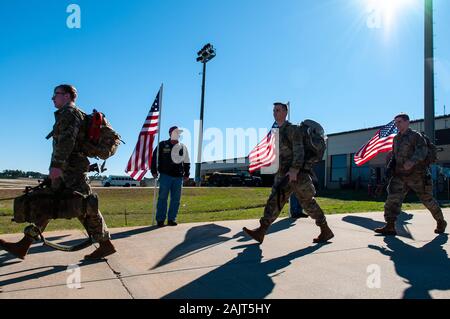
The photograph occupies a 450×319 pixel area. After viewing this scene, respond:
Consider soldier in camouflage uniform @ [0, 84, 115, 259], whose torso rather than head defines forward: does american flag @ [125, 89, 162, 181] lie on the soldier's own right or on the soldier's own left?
on the soldier's own right

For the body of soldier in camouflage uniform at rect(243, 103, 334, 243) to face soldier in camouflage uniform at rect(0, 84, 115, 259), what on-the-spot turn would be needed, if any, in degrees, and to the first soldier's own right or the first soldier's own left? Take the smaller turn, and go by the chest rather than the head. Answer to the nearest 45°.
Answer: approximately 45° to the first soldier's own left

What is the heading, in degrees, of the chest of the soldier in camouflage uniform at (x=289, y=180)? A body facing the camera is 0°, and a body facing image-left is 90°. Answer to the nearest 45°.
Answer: approximately 90°

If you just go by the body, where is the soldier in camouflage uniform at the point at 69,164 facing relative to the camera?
to the viewer's left

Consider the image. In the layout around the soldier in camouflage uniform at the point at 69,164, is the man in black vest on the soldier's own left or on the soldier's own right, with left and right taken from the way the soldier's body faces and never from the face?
on the soldier's own right

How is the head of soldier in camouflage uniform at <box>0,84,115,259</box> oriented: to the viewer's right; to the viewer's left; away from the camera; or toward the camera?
to the viewer's left

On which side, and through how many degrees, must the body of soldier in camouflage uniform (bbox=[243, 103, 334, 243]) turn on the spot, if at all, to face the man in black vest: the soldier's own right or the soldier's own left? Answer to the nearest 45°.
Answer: approximately 45° to the soldier's own right

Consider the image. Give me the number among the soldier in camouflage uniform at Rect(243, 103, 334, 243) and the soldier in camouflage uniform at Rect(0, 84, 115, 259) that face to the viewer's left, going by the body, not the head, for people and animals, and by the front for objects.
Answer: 2

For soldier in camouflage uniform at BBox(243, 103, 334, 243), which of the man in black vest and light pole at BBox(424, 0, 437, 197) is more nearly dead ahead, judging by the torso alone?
the man in black vest
